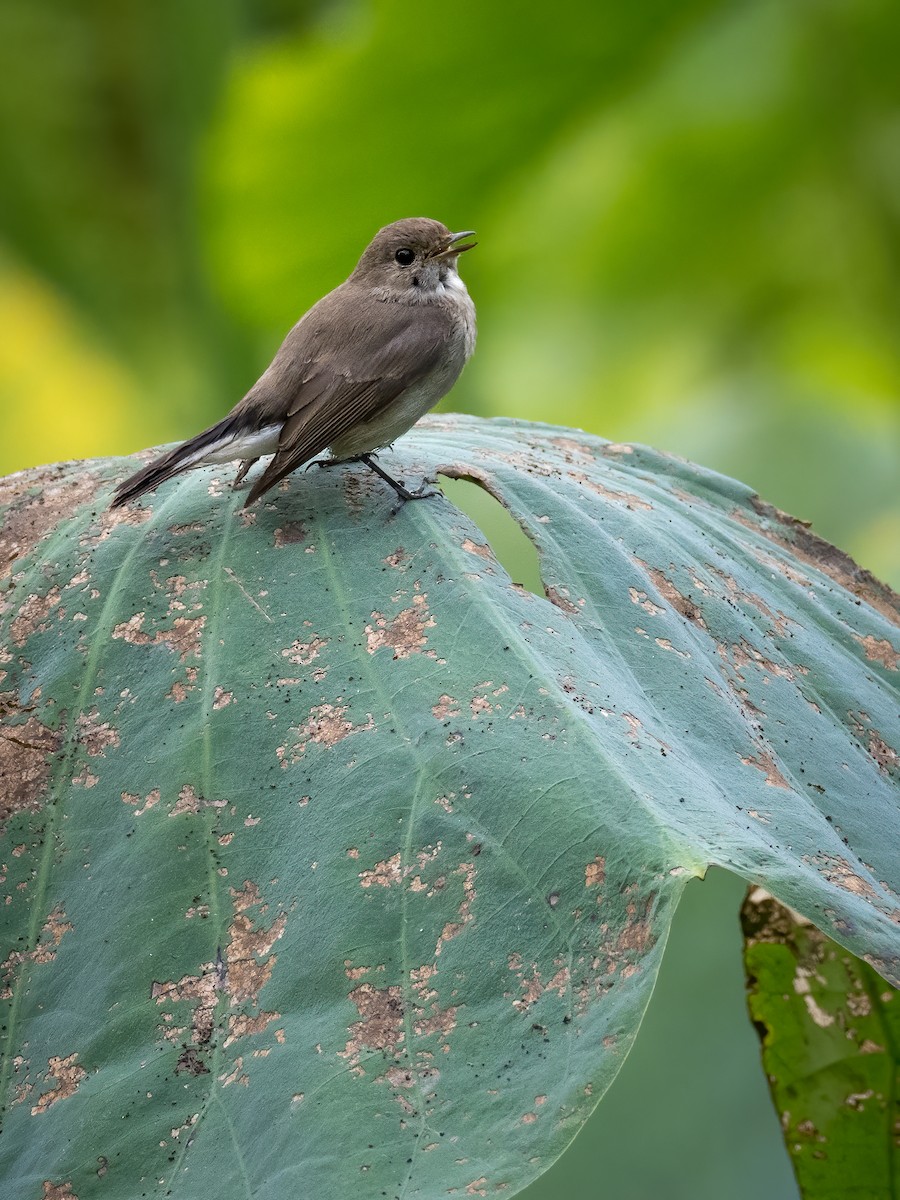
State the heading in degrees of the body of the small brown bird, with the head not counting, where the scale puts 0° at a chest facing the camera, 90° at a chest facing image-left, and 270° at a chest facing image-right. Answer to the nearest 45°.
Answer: approximately 270°
